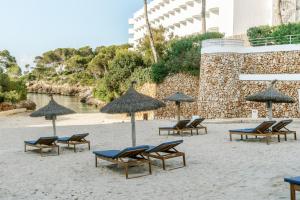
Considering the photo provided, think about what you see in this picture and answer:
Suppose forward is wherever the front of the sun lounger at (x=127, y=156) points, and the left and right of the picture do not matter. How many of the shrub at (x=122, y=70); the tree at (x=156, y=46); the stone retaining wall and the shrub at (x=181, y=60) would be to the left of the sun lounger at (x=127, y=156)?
0

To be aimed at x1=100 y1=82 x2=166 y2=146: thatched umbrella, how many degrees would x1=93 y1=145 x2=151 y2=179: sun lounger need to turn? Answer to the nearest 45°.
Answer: approximately 45° to its right

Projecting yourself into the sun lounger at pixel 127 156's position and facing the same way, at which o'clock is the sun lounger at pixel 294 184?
the sun lounger at pixel 294 184 is roughly at 6 o'clock from the sun lounger at pixel 127 156.

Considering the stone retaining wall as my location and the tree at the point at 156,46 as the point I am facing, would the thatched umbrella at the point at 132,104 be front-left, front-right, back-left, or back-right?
back-left

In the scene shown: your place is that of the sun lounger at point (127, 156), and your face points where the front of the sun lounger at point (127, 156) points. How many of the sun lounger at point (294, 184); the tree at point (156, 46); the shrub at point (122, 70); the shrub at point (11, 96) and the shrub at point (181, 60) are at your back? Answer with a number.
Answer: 1

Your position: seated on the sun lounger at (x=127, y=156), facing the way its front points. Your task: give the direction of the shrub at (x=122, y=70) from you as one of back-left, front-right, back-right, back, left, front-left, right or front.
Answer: front-right

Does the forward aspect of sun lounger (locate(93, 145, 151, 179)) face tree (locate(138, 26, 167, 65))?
no

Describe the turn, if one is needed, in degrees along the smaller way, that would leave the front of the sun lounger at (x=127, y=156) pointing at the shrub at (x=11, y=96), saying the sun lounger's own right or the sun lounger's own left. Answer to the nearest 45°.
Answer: approximately 45° to the sun lounger's own right

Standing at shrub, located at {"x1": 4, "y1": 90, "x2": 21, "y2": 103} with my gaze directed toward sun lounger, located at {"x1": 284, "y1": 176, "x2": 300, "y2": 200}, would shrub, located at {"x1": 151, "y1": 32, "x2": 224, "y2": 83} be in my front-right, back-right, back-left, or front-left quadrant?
front-left

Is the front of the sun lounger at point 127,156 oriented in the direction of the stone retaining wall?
no

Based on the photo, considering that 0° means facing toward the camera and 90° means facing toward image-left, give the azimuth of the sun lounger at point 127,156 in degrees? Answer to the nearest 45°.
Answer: approximately 135°

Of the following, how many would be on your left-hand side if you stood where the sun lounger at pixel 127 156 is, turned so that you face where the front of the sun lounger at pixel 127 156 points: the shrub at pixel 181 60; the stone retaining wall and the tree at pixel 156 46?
0

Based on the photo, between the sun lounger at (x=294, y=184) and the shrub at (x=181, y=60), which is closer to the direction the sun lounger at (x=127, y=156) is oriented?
the shrub
